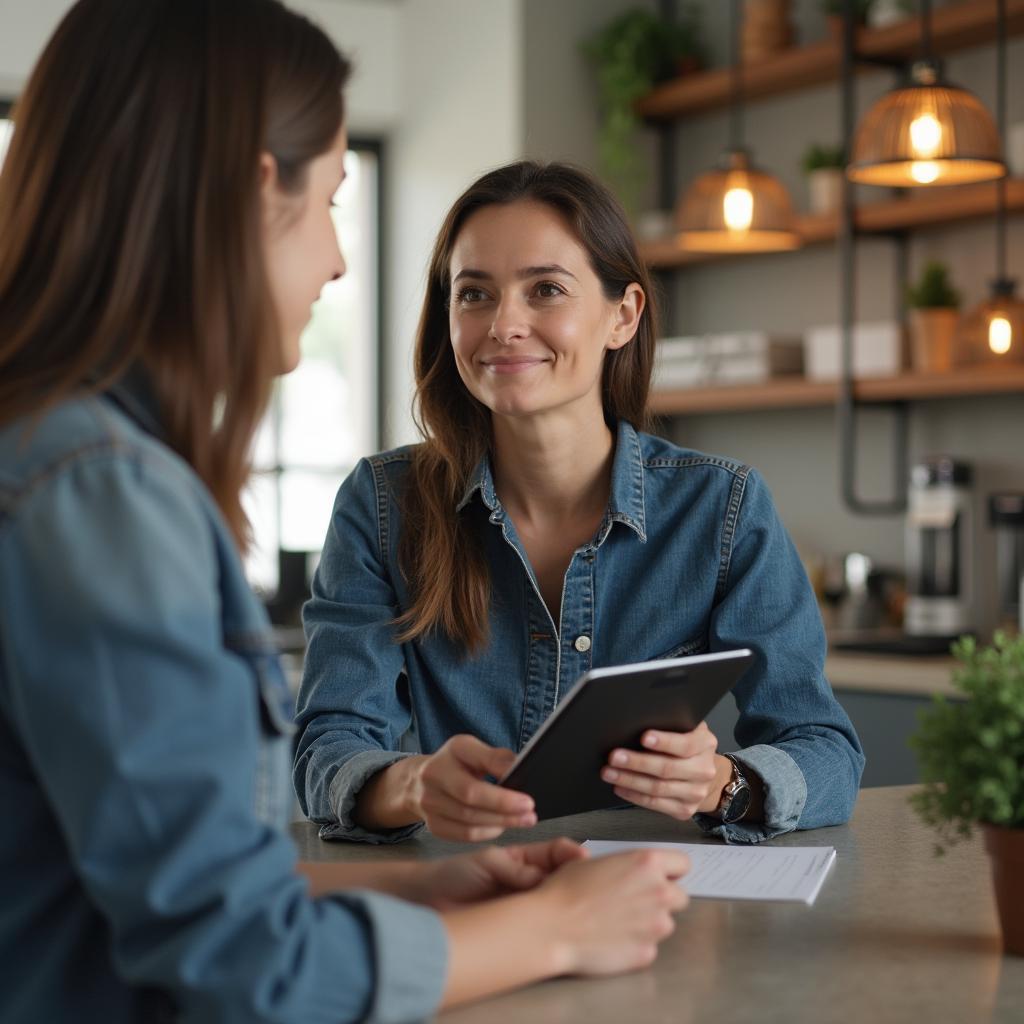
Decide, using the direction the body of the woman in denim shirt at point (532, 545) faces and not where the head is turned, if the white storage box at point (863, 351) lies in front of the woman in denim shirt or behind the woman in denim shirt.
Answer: behind

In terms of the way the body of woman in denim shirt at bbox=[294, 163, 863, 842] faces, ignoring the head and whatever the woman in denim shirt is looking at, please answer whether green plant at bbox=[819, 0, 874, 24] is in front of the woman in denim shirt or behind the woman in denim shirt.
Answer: behind

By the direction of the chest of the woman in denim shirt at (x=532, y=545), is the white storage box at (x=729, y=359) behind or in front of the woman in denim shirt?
behind

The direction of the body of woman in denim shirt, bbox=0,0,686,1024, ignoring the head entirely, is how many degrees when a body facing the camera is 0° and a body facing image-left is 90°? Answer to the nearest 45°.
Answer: approximately 270°

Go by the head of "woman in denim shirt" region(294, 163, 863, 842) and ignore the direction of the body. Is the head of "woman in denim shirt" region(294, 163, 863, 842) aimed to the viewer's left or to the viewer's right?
to the viewer's left

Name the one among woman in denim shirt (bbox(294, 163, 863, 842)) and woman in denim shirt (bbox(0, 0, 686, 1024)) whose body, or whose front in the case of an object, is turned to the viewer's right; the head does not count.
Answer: woman in denim shirt (bbox(0, 0, 686, 1024))

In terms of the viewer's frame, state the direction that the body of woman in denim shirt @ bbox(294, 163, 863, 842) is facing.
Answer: toward the camera

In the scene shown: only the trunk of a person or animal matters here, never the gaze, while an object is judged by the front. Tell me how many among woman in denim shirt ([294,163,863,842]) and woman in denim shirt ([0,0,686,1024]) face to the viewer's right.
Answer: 1

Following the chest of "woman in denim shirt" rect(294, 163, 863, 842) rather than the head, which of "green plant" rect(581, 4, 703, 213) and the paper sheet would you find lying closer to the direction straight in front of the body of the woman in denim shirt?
the paper sheet

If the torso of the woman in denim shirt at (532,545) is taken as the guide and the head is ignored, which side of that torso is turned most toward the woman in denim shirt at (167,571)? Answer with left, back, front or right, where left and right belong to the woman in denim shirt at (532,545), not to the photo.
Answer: front

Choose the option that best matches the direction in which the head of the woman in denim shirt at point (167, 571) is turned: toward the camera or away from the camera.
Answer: away from the camera

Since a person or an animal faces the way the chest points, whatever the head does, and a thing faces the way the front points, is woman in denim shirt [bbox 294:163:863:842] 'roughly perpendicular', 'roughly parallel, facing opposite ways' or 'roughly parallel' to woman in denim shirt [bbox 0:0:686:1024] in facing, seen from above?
roughly perpendicular
